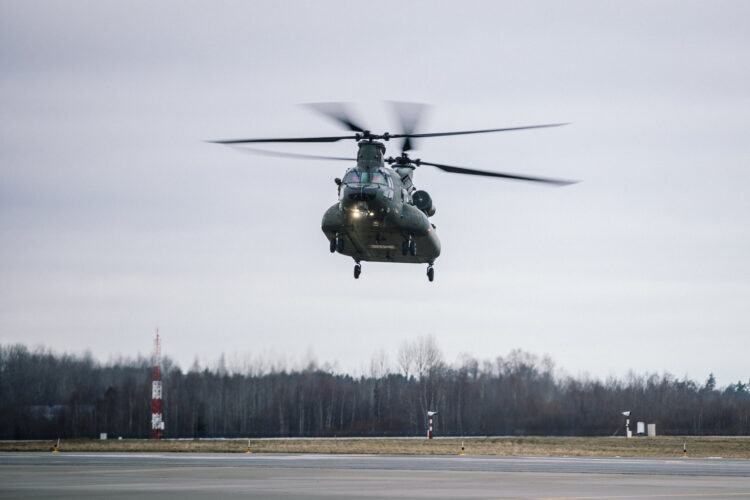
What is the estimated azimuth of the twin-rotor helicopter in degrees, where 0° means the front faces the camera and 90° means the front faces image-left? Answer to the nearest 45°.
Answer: approximately 0°
